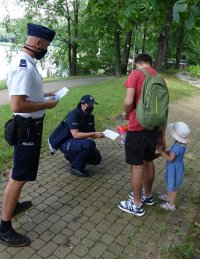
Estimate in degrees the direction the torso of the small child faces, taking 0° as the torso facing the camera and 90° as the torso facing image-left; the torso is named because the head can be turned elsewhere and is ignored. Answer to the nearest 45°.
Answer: approximately 90°

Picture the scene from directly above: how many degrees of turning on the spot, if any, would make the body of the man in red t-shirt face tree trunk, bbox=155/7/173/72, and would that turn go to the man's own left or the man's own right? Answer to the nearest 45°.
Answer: approximately 45° to the man's own right

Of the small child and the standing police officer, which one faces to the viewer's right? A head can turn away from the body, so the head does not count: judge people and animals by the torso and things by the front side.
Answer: the standing police officer

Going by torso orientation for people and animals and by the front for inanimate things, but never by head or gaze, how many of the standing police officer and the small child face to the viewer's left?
1

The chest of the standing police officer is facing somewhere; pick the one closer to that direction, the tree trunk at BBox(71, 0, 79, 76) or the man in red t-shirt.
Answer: the man in red t-shirt

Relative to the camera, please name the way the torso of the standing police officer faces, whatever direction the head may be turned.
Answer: to the viewer's right

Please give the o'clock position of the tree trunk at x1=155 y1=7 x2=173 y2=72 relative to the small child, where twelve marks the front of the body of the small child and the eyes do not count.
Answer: The tree trunk is roughly at 3 o'clock from the small child.

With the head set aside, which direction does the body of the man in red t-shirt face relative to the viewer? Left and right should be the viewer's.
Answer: facing away from the viewer and to the left of the viewer

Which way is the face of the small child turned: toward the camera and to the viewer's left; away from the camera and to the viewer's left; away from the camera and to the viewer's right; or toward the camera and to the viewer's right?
away from the camera and to the viewer's left

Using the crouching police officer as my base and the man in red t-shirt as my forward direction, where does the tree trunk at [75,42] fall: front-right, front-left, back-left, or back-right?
back-left
